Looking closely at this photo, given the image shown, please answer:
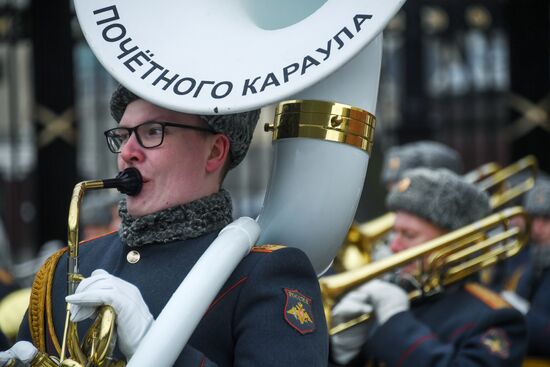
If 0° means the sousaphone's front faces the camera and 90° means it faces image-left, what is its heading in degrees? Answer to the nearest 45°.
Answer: approximately 45°

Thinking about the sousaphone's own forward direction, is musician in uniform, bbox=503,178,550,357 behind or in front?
behind

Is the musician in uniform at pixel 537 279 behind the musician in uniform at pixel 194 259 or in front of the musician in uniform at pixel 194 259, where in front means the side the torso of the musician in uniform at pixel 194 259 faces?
behind

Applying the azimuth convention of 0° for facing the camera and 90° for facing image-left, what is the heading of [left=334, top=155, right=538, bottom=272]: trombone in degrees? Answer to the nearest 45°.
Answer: approximately 45°

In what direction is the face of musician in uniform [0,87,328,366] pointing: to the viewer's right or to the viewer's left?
to the viewer's left

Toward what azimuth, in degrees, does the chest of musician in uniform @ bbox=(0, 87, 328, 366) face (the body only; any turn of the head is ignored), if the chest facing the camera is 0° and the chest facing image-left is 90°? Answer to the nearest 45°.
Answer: approximately 45°

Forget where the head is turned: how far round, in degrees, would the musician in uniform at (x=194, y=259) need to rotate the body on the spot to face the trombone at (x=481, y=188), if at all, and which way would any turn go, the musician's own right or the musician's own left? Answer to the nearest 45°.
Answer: approximately 180°

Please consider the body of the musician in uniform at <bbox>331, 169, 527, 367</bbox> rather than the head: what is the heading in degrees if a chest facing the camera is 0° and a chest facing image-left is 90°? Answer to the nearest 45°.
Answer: approximately 45°
